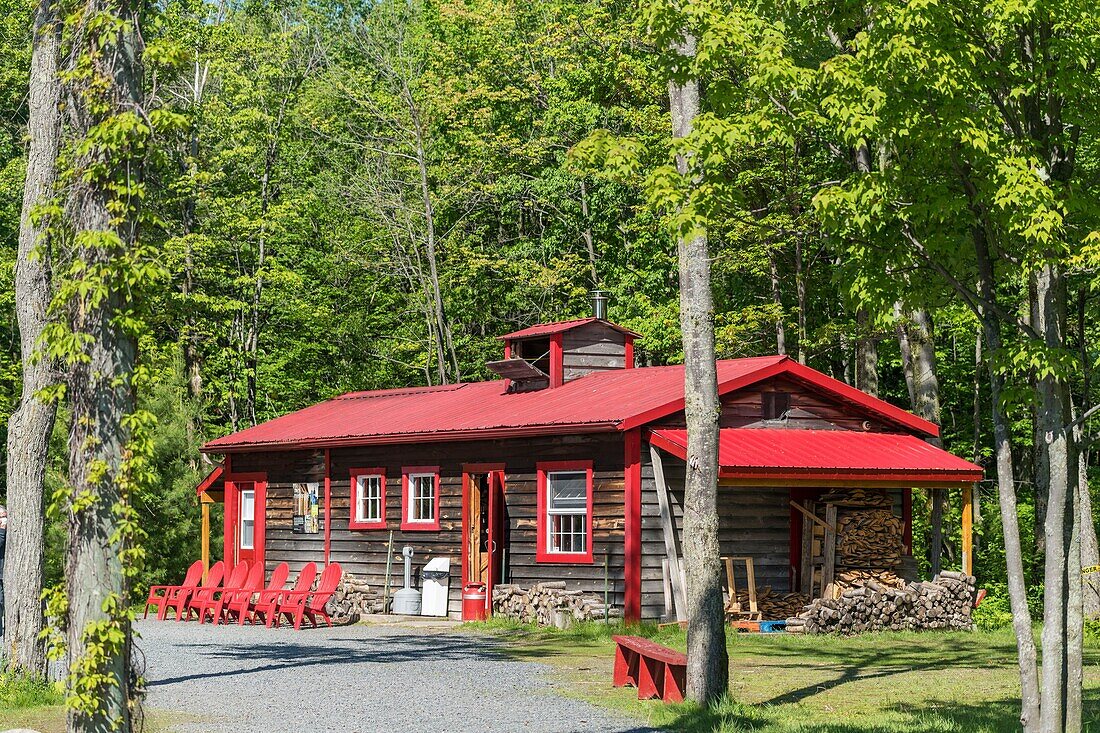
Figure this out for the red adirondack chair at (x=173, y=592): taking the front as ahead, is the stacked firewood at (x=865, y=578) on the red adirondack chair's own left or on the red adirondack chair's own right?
on the red adirondack chair's own left

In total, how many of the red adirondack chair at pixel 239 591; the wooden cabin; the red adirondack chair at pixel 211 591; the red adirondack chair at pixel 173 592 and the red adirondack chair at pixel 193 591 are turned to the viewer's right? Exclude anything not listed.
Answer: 0

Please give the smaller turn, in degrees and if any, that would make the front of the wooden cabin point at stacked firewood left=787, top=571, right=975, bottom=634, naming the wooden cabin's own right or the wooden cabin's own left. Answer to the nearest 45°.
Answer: approximately 135° to the wooden cabin's own left

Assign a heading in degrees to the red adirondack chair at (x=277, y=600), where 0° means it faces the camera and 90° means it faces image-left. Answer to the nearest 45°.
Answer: approximately 45°

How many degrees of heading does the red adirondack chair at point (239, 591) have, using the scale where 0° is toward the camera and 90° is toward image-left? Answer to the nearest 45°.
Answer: approximately 45°

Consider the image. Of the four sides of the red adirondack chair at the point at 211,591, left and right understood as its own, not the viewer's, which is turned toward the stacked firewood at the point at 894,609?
left

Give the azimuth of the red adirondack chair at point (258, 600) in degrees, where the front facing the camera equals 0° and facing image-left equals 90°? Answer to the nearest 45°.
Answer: approximately 45°

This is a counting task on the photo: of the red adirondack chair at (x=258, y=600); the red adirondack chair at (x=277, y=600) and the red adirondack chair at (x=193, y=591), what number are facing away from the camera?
0

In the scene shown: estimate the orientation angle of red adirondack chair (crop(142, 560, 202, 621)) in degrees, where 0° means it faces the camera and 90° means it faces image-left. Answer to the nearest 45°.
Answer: approximately 45°

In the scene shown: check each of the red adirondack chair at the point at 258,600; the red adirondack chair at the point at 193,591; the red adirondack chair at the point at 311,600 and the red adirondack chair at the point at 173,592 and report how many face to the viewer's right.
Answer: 0

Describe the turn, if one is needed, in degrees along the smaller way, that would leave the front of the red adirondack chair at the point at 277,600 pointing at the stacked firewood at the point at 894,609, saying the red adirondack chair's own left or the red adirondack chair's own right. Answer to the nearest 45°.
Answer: approximately 135° to the red adirondack chair's own left

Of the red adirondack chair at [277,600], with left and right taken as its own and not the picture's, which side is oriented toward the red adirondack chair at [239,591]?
right

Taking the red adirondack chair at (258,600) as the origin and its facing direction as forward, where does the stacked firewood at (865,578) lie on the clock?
The stacked firewood is roughly at 8 o'clock from the red adirondack chair.
